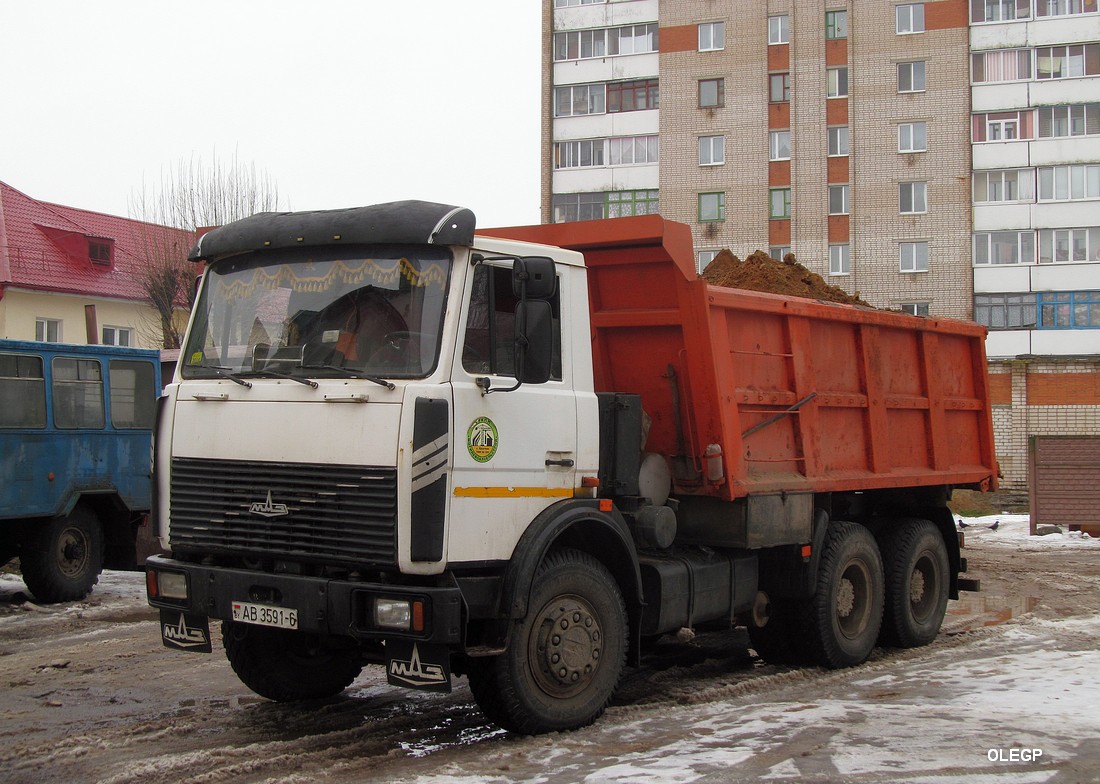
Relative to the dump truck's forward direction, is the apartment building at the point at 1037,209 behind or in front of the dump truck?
behind

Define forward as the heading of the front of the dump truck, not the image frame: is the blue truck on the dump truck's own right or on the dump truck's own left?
on the dump truck's own right

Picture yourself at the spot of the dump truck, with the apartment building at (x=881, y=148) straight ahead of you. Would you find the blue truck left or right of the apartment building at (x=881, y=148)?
left

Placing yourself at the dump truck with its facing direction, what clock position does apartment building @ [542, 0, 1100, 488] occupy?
The apartment building is roughly at 5 o'clock from the dump truck.

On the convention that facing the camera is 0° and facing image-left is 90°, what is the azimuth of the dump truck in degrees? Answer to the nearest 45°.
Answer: approximately 45°
